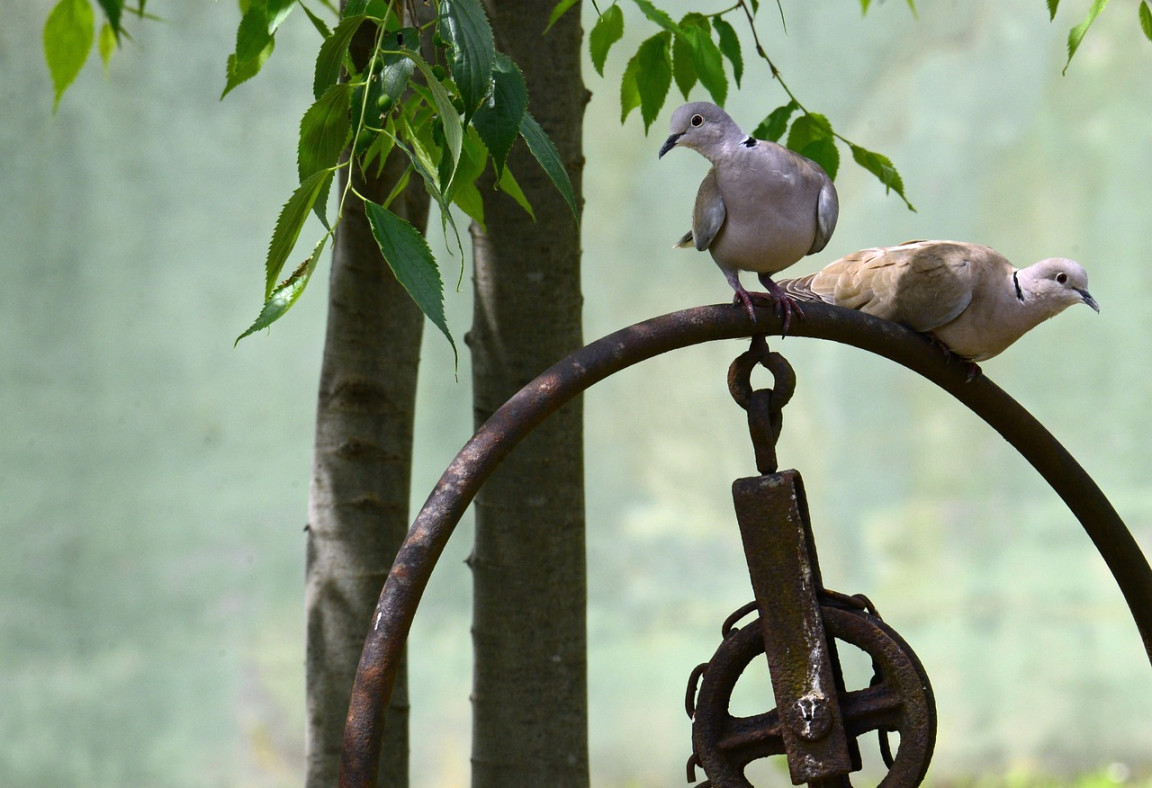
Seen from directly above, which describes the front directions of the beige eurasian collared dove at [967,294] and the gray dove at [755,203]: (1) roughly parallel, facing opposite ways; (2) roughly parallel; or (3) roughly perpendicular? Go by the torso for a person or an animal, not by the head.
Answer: roughly perpendicular

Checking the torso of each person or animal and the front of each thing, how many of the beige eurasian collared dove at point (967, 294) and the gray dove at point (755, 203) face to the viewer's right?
1

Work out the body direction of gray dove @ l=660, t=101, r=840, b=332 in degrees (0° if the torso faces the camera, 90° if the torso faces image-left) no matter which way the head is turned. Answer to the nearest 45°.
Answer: approximately 0°

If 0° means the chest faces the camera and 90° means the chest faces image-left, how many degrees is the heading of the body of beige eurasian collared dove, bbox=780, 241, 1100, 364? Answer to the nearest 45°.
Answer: approximately 270°
